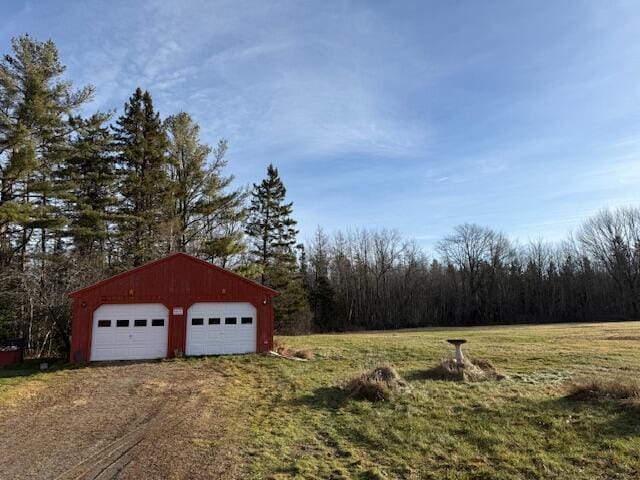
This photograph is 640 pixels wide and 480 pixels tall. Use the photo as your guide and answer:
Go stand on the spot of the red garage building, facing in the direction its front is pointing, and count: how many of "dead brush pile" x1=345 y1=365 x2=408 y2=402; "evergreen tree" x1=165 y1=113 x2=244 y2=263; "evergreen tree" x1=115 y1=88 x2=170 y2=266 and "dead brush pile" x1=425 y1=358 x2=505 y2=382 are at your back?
2

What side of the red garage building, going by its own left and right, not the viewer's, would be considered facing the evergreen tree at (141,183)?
back

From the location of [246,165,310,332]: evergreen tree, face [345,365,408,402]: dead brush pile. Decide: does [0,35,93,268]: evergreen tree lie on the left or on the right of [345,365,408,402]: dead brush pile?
right

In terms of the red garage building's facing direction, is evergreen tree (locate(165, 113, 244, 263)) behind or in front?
behind

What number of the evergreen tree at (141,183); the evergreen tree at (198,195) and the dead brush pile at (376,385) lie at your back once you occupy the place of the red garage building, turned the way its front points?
2

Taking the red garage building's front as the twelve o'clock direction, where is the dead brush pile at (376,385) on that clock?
The dead brush pile is roughly at 11 o'clock from the red garage building.

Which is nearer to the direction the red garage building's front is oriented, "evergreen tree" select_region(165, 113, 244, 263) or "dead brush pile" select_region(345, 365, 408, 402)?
the dead brush pile

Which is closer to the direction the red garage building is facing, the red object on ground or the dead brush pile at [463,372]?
the dead brush pile

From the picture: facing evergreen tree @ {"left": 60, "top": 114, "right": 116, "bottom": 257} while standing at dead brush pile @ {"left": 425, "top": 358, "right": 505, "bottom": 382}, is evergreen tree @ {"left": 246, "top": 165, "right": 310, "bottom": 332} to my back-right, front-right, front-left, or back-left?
front-right

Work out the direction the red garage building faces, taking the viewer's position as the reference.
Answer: facing the viewer

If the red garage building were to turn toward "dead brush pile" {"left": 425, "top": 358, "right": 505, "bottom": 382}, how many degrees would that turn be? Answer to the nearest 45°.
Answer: approximately 45° to its left
